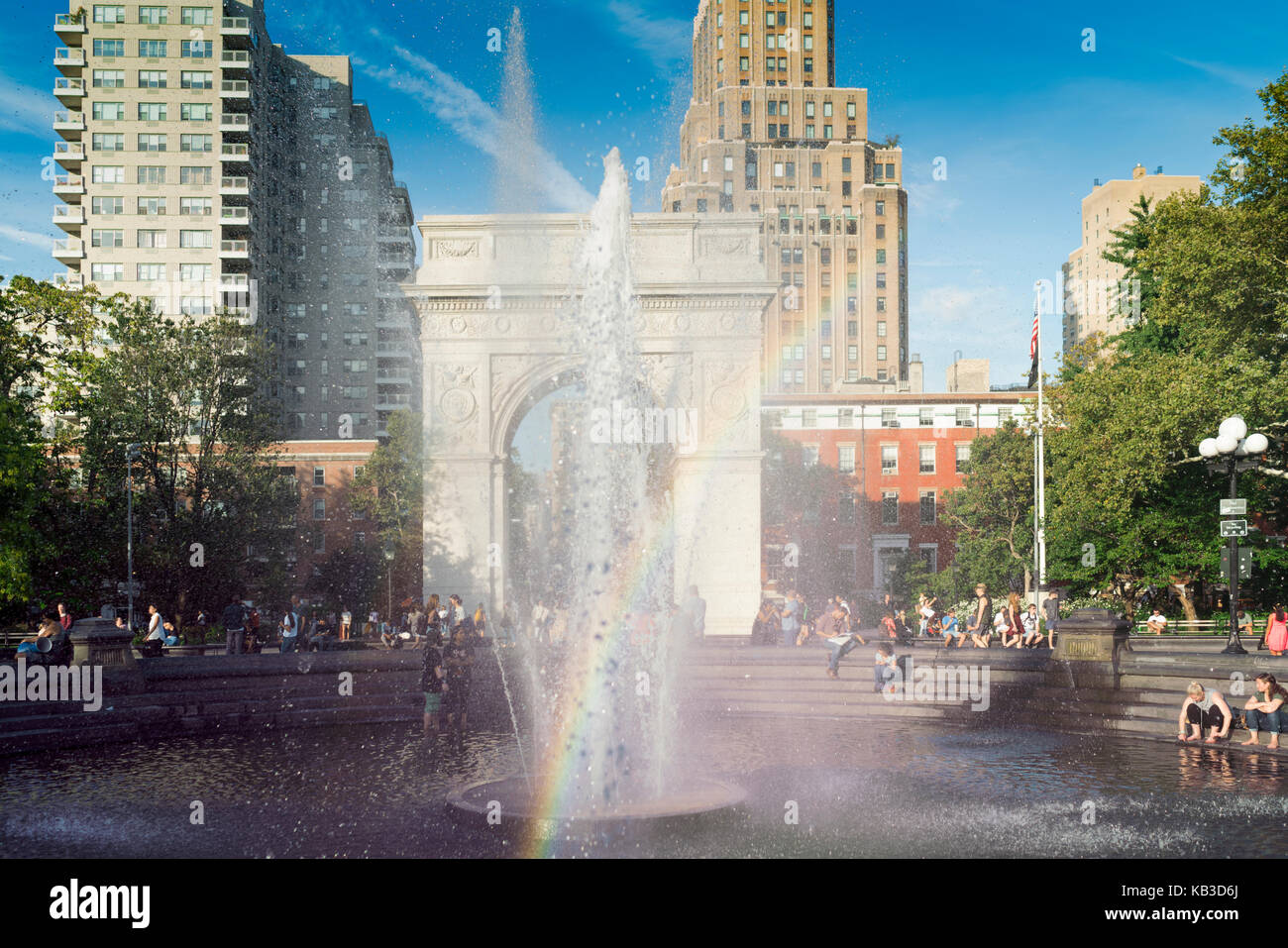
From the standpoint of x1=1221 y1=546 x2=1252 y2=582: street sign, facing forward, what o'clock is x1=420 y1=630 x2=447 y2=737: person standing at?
The person standing is roughly at 2 o'clock from the street sign.

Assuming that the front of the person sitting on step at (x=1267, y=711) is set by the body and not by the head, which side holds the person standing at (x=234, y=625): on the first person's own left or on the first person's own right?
on the first person's own right

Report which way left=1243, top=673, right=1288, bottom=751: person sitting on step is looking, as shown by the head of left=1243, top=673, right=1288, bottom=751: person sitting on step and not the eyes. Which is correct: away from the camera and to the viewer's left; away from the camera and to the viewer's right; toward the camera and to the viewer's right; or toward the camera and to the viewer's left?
toward the camera and to the viewer's left

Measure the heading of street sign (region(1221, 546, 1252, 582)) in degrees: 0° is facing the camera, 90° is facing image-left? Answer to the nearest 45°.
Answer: approximately 0°

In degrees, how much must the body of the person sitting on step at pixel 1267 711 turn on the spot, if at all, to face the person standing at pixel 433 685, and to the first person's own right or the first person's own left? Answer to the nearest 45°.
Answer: approximately 45° to the first person's own right

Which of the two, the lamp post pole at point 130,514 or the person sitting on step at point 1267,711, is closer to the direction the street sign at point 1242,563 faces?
the person sitting on step

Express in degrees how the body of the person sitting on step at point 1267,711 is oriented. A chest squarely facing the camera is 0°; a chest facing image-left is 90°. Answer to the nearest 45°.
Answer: approximately 45°

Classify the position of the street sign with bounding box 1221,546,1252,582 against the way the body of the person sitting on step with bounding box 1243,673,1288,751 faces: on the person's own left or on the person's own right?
on the person's own right
